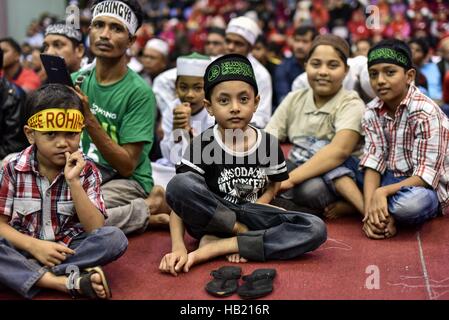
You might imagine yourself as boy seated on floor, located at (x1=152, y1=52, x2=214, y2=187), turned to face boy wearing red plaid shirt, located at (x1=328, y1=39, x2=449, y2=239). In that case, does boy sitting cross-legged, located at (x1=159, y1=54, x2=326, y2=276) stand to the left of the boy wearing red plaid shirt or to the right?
right

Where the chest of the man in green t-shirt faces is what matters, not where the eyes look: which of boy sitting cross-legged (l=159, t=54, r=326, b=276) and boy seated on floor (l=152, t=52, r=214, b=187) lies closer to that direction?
the boy sitting cross-legged

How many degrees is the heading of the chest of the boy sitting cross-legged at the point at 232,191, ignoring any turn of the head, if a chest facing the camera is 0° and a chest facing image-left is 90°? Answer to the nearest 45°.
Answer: approximately 0°

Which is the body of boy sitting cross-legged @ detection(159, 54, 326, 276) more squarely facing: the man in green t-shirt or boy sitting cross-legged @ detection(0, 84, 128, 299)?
the boy sitting cross-legged

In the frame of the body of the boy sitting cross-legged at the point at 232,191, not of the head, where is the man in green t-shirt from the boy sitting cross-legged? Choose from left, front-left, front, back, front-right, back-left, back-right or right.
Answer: back-right

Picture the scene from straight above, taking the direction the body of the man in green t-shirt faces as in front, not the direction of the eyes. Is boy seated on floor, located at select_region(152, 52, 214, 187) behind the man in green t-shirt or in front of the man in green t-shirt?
behind

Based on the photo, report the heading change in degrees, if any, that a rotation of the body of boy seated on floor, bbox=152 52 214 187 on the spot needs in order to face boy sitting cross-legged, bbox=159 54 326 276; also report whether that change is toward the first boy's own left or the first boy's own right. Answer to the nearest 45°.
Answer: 0° — they already face them

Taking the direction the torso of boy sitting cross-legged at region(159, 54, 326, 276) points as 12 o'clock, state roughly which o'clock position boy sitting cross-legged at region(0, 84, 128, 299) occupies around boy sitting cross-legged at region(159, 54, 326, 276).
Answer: boy sitting cross-legged at region(0, 84, 128, 299) is roughly at 2 o'clock from boy sitting cross-legged at region(159, 54, 326, 276).

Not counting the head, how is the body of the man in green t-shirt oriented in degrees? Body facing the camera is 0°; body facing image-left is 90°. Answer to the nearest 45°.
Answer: approximately 45°

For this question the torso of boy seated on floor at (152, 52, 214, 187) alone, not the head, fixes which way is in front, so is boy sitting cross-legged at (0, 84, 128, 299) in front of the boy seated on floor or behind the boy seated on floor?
in front

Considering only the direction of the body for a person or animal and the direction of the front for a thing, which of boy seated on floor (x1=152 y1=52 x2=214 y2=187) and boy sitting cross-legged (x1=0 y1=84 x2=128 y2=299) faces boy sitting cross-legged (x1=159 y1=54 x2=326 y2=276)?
the boy seated on floor

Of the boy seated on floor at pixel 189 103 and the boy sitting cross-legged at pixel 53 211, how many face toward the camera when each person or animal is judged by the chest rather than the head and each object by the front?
2

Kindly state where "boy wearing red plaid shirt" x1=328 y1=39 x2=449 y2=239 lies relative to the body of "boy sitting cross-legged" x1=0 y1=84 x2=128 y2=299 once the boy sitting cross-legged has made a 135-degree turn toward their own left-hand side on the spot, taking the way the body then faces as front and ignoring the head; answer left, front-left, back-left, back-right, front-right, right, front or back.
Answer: front-right

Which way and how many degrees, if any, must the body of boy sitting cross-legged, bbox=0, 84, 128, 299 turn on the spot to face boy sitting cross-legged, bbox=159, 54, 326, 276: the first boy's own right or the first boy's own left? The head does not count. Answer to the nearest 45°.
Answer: approximately 90° to the first boy's own left

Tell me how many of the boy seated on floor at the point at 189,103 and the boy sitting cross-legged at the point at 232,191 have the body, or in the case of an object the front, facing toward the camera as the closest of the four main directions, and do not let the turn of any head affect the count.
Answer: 2
